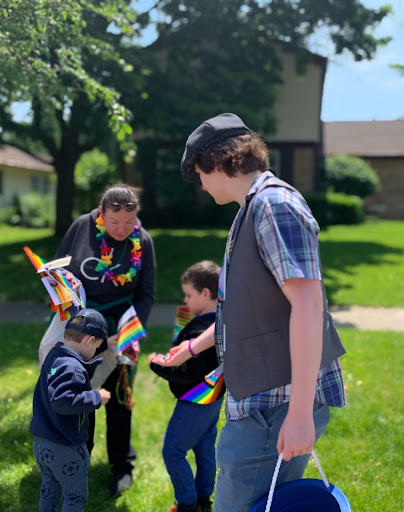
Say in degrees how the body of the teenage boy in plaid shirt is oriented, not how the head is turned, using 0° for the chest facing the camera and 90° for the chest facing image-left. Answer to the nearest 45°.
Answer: approximately 90°

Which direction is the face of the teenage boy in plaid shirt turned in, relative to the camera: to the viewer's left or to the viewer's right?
to the viewer's left

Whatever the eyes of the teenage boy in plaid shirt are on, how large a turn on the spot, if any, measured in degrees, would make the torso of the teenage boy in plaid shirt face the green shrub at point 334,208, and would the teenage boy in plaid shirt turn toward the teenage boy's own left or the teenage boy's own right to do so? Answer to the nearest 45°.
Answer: approximately 90° to the teenage boy's own right
